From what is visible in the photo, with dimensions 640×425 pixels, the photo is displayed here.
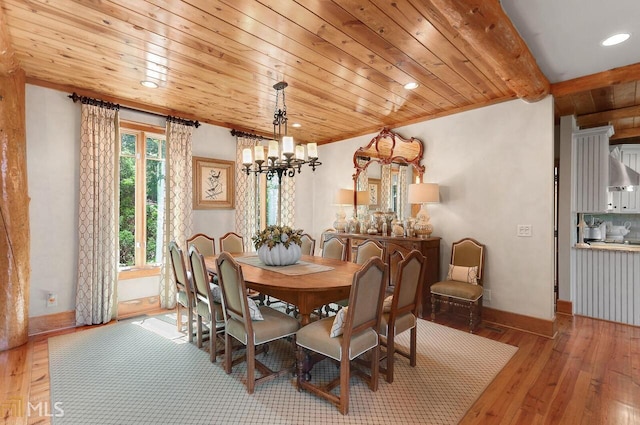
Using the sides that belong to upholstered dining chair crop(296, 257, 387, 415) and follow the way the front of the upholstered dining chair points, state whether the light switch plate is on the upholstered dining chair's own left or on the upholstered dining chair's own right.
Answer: on the upholstered dining chair's own right

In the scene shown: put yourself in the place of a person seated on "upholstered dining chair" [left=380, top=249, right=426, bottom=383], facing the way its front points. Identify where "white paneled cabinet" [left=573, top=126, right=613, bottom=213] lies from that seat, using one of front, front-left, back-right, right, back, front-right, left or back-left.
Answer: right

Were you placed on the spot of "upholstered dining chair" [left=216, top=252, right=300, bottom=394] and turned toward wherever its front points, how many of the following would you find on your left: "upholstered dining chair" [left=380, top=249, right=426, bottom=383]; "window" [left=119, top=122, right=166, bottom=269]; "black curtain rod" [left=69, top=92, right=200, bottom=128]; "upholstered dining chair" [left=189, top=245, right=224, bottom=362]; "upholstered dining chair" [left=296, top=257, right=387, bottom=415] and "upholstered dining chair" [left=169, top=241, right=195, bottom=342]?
4

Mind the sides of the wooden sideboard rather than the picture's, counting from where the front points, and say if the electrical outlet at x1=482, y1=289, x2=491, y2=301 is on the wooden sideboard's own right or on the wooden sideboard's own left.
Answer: on the wooden sideboard's own left

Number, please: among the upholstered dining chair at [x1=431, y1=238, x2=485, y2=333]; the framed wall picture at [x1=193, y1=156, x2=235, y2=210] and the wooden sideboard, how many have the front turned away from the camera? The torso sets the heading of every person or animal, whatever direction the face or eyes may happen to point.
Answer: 0

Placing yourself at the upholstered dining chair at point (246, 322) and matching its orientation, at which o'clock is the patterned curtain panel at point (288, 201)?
The patterned curtain panel is roughly at 11 o'clock from the upholstered dining chair.

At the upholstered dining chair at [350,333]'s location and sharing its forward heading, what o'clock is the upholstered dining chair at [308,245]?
the upholstered dining chair at [308,245] is roughly at 1 o'clock from the upholstered dining chair at [350,333].

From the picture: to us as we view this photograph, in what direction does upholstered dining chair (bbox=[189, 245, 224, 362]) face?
facing away from the viewer and to the right of the viewer

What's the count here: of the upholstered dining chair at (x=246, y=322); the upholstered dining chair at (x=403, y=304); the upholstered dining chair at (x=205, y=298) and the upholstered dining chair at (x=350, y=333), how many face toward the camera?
0

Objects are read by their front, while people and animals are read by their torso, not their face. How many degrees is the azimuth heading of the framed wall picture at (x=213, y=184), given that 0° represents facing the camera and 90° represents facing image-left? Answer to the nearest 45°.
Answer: approximately 315°

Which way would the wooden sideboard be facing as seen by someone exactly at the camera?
facing the viewer and to the left of the viewer

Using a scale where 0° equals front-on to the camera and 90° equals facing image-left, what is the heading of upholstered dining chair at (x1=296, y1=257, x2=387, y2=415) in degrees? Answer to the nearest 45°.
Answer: approximately 135°

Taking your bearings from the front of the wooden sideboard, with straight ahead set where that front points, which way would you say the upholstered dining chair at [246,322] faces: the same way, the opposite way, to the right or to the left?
the opposite way

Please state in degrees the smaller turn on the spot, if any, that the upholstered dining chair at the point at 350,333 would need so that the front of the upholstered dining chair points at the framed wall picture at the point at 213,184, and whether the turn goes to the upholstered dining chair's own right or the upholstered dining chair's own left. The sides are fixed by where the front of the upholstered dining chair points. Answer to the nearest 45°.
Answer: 0° — it already faces it

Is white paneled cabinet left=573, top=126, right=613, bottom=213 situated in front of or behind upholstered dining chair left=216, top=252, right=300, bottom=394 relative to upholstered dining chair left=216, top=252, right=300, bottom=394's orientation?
in front
